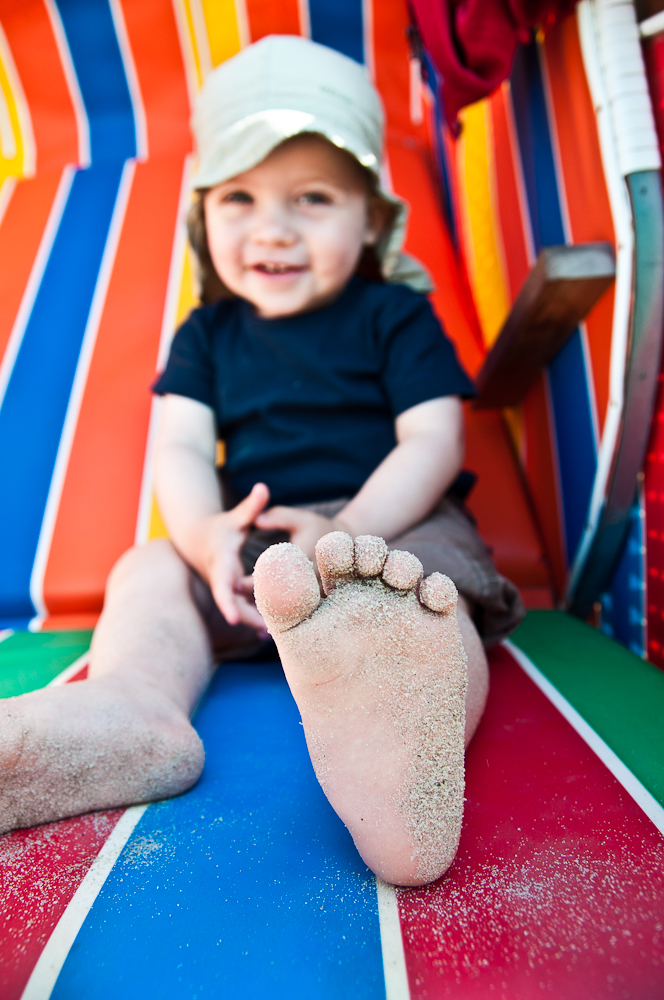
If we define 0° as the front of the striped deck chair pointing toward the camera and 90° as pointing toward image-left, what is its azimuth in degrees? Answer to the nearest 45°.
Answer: approximately 0°
